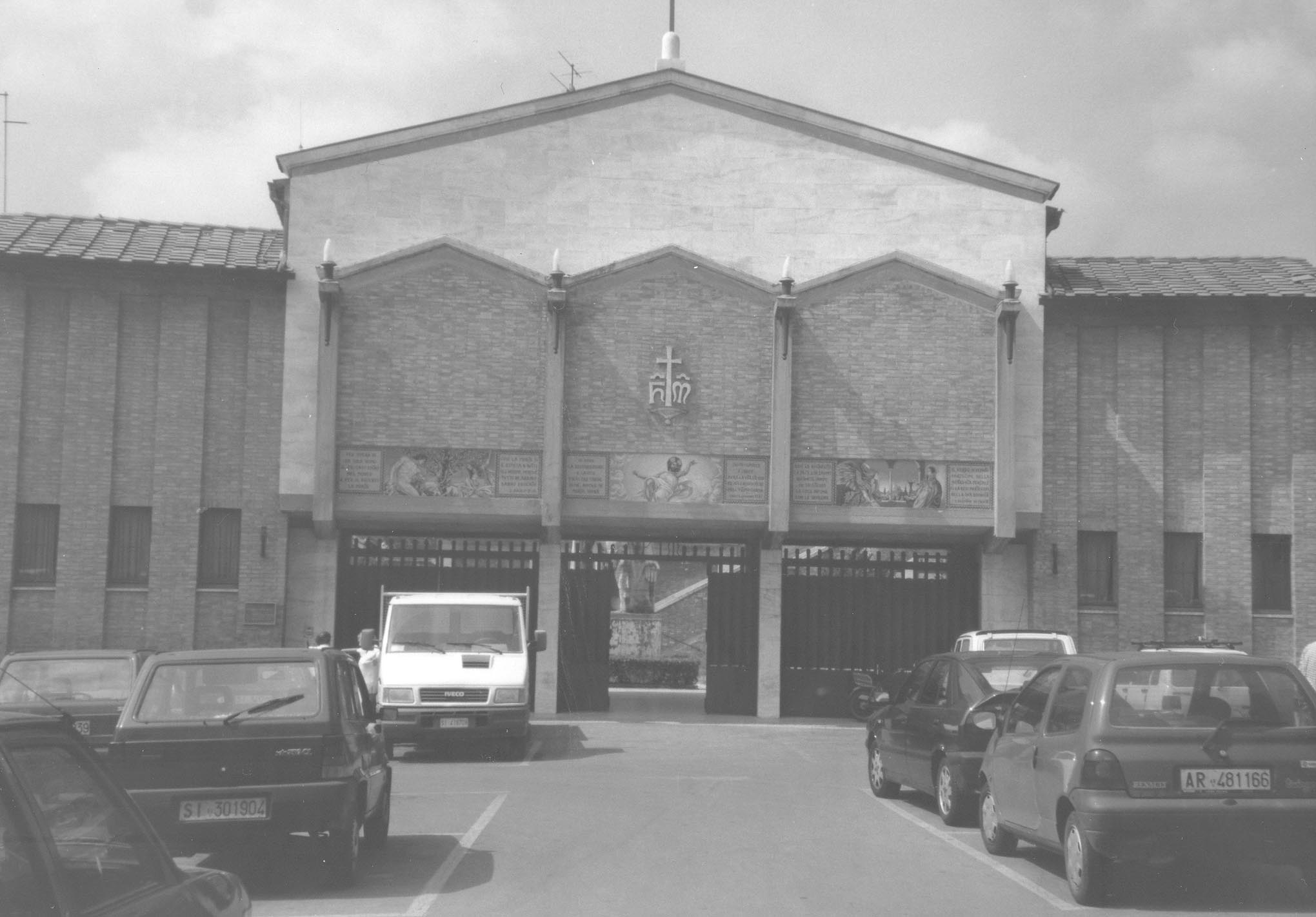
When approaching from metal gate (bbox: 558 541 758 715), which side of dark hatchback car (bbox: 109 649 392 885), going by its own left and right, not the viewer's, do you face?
front

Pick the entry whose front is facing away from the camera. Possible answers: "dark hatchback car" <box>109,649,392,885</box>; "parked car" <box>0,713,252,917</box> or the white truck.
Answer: the dark hatchback car

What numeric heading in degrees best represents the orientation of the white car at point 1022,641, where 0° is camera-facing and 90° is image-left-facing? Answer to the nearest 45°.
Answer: approximately 180°

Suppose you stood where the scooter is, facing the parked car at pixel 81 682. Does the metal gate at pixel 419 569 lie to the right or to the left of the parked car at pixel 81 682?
right

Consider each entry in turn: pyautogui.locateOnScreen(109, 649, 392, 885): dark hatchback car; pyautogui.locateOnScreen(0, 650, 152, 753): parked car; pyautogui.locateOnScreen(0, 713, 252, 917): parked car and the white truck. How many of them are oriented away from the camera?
2

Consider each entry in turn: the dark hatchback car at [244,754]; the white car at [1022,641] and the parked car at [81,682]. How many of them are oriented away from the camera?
3

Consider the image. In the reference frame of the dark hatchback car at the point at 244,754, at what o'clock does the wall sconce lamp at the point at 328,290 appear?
The wall sconce lamp is roughly at 12 o'clock from the dark hatchback car.

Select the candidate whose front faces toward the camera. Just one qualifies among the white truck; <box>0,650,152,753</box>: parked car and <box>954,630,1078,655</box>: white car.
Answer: the white truck

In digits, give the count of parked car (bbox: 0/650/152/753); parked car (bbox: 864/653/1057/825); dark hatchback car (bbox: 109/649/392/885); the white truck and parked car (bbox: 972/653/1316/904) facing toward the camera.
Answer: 1

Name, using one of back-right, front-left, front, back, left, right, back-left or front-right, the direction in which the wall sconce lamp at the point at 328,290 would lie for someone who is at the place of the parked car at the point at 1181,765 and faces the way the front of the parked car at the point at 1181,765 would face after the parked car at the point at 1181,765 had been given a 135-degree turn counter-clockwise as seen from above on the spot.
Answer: back-right

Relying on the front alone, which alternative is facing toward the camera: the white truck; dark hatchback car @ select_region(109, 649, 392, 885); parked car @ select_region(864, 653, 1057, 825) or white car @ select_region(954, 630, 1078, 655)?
the white truck

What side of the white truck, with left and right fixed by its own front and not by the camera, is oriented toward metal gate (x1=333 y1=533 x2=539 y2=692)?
back

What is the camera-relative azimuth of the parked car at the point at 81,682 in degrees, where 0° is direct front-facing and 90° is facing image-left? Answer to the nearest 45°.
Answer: approximately 180°

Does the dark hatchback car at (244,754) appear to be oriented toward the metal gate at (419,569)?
yes

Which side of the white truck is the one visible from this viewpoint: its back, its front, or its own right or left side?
front

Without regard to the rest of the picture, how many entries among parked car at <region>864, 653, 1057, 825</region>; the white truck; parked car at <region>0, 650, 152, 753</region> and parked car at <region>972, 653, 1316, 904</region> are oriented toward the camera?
1

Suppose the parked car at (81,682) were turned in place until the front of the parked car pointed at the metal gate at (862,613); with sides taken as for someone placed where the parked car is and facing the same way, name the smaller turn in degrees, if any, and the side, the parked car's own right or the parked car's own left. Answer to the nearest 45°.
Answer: approximately 45° to the parked car's own right
